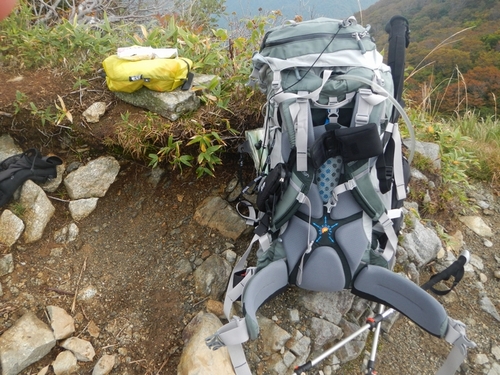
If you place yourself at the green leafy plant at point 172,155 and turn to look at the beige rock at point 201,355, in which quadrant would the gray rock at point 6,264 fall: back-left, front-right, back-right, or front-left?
front-right

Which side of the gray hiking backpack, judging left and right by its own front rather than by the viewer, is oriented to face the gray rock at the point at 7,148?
left

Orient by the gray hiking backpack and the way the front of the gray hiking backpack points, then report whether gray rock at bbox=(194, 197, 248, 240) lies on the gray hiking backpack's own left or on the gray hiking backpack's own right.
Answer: on the gray hiking backpack's own left

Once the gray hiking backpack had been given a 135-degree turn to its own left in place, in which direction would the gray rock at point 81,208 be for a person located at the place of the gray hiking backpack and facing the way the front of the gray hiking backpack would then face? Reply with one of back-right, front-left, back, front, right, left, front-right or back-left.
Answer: front-right

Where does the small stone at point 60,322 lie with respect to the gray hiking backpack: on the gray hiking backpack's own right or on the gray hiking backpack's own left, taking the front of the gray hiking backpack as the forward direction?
on the gray hiking backpack's own left

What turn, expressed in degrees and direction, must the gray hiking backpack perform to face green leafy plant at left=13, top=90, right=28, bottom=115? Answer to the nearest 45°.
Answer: approximately 90° to its left

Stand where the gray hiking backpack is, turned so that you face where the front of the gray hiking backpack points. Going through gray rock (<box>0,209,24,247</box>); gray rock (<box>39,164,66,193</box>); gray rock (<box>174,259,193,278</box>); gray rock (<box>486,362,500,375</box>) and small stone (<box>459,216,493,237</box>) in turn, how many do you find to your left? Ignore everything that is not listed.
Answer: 3

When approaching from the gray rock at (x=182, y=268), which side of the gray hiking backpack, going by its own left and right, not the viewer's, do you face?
left

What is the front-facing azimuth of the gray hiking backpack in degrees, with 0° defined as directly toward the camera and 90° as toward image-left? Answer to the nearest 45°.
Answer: approximately 180°

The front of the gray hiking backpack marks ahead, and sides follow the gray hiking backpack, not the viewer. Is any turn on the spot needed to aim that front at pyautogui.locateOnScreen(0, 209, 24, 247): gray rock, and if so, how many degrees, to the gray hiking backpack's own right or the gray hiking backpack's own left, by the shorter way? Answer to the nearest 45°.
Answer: approximately 90° to the gray hiking backpack's own left
